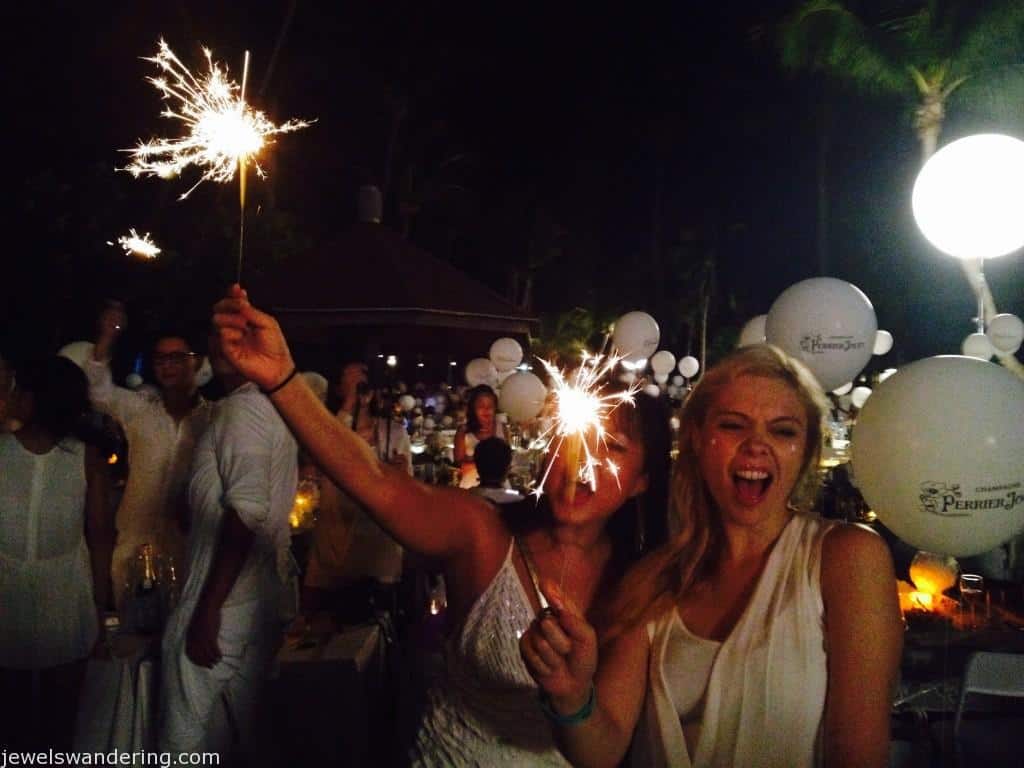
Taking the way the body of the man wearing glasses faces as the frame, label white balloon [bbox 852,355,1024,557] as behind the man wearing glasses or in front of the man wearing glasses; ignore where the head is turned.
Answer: in front

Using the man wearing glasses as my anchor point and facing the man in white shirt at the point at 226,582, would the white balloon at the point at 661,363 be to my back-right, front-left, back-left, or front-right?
back-left

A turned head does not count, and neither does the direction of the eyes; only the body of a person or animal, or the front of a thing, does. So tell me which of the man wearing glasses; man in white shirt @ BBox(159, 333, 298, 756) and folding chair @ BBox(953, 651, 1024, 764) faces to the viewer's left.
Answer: the man in white shirt

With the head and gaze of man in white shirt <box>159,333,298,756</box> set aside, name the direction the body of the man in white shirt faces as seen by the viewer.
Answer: to the viewer's left

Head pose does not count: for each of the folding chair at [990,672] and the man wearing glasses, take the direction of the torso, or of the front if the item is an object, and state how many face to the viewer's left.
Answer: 0

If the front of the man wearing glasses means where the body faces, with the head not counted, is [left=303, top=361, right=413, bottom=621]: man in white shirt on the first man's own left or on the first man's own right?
on the first man's own left

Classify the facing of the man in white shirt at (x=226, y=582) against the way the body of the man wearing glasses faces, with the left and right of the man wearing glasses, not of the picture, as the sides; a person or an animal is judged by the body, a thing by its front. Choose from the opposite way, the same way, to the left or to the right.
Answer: to the right

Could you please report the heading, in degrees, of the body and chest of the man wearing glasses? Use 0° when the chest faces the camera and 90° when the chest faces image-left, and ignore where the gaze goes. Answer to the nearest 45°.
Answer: approximately 0°

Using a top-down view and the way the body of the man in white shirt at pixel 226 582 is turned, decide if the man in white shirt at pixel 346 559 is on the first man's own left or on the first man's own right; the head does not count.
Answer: on the first man's own right
